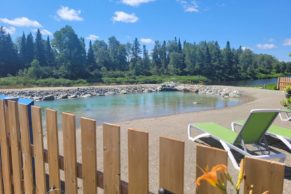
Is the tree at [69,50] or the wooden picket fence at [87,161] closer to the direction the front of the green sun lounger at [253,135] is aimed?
the tree

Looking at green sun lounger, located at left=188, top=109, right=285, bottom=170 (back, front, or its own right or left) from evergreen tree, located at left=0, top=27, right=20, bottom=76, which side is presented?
front

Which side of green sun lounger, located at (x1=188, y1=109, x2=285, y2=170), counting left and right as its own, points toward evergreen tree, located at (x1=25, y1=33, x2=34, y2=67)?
front

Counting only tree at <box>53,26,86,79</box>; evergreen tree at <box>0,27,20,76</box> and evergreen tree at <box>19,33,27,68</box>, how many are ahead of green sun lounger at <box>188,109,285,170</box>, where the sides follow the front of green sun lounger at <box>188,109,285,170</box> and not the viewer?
3

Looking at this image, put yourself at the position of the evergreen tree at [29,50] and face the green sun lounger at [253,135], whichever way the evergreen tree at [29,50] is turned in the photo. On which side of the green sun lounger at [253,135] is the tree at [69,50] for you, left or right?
left

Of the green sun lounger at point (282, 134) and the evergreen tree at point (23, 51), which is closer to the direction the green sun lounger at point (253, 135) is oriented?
the evergreen tree

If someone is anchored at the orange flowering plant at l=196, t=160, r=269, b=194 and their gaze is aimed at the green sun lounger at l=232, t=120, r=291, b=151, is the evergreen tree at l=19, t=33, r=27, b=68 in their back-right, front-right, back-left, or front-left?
front-left
